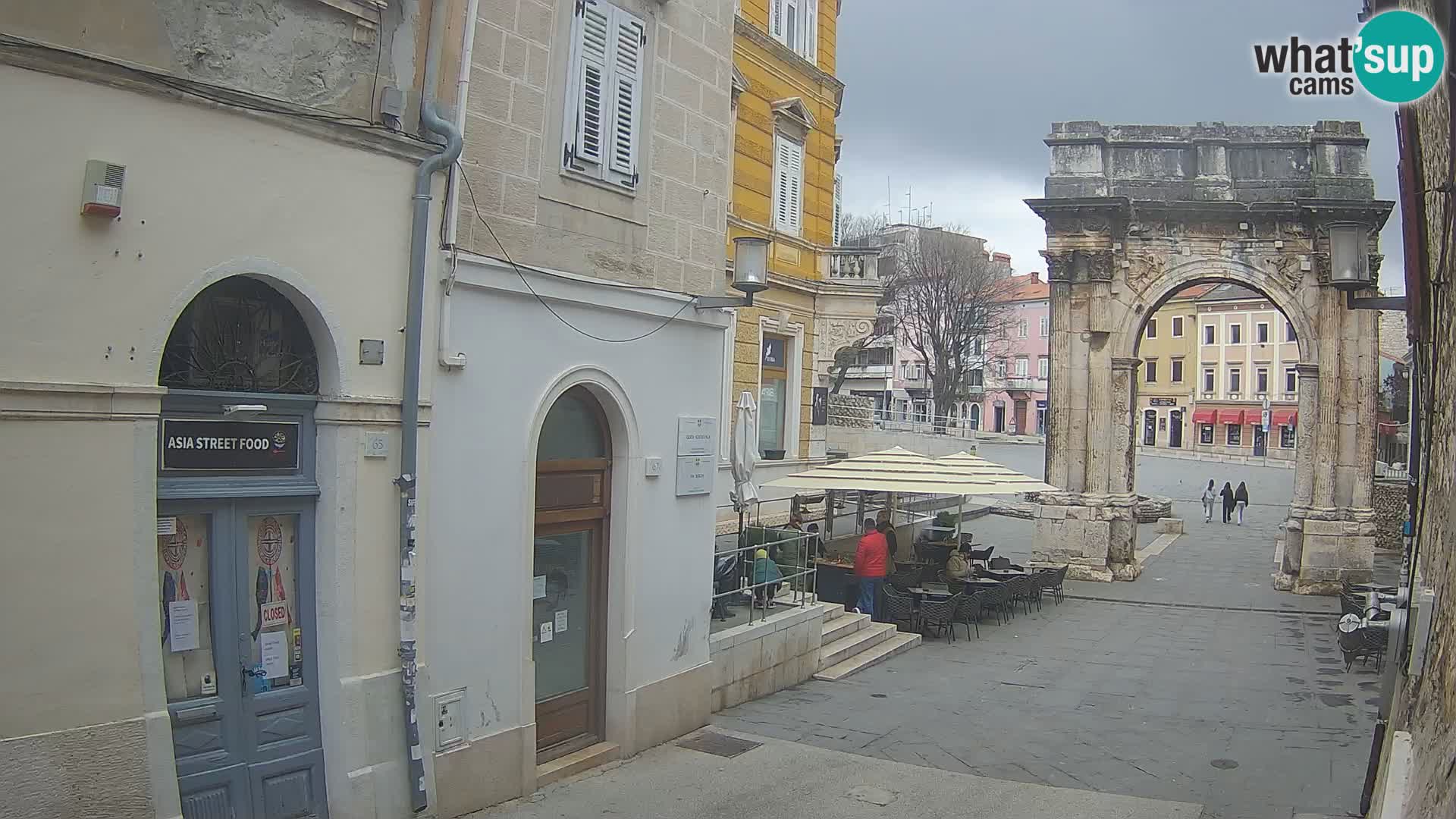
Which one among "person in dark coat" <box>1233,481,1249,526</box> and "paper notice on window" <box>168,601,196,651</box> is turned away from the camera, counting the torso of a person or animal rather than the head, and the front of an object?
the person in dark coat

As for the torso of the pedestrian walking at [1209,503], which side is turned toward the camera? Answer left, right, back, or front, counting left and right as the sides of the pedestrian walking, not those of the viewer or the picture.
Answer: back

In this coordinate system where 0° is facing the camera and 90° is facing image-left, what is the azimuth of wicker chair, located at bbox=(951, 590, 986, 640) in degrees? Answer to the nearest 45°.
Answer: approximately 135°

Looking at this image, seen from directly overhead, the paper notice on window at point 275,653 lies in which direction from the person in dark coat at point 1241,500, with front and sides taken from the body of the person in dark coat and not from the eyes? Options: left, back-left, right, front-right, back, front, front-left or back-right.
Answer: back

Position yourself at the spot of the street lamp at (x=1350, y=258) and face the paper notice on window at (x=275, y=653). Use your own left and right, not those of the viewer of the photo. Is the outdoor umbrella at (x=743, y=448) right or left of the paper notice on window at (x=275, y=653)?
right

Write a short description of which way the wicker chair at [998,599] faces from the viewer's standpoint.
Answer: facing away from the viewer and to the left of the viewer

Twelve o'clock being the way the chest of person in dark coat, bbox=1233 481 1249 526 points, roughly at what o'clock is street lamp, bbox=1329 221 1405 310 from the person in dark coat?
The street lamp is roughly at 6 o'clock from the person in dark coat.

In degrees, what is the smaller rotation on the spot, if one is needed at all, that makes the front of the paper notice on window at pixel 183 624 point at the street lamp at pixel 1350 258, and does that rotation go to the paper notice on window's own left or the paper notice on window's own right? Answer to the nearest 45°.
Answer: approximately 45° to the paper notice on window's own left

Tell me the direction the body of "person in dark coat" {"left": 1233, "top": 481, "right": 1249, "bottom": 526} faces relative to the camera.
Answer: away from the camera

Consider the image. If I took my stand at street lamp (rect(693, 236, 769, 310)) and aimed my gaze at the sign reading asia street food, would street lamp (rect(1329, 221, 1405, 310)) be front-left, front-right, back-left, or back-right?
back-left

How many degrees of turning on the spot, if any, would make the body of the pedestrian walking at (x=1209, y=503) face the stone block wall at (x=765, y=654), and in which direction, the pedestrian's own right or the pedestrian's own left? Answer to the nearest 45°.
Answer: approximately 180°

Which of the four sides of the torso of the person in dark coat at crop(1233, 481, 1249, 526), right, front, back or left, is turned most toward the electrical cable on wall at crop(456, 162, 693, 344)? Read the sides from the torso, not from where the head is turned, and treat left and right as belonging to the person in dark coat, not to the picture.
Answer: back

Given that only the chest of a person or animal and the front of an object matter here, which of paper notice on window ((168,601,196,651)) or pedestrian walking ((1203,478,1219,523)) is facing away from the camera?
the pedestrian walking

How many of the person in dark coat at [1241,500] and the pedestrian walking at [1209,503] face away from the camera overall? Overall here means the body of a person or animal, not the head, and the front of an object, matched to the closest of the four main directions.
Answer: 2

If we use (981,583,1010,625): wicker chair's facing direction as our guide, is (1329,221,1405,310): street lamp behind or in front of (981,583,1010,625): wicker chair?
behind

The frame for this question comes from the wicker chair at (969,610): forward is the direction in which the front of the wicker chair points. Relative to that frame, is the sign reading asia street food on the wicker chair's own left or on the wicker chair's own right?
on the wicker chair's own left
